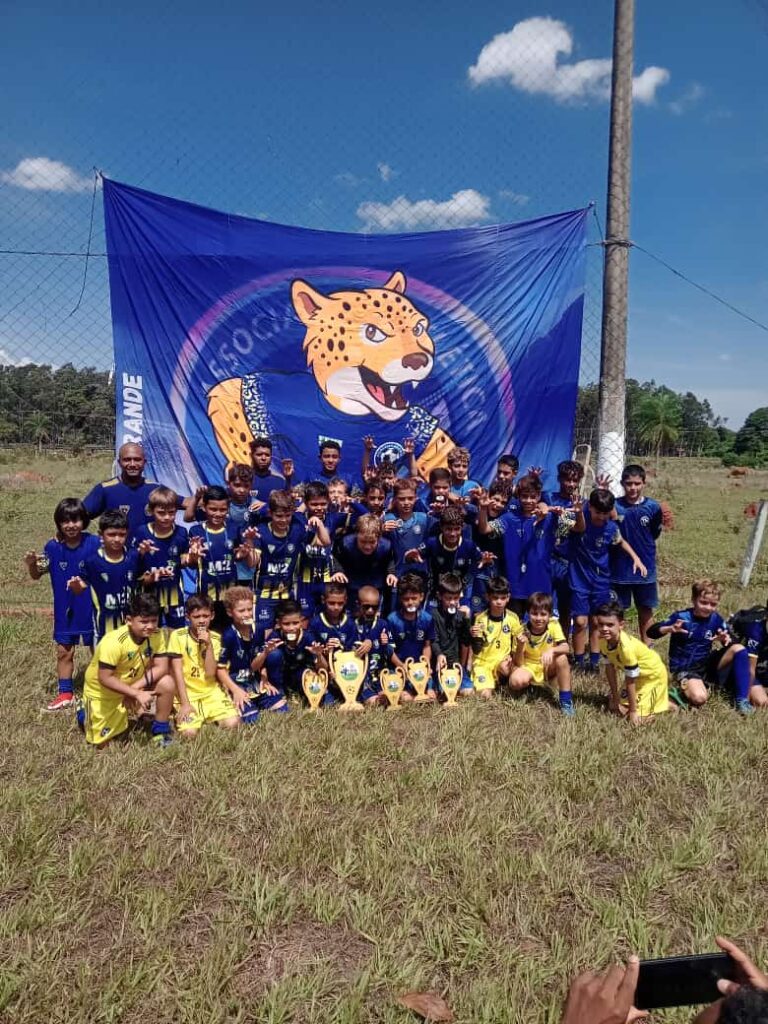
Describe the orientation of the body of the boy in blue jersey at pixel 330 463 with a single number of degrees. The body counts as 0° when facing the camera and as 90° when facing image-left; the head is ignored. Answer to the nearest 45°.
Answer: approximately 0°

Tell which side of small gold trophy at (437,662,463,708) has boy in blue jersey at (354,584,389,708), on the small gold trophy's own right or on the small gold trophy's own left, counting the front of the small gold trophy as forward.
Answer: on the small gold trophy's own right

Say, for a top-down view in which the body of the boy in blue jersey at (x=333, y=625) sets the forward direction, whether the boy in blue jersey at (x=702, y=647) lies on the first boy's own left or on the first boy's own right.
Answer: on the first boy's own left

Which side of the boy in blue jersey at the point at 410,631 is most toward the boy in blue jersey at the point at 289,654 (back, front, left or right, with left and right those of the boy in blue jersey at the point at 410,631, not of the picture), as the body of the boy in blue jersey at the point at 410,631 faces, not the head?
right
